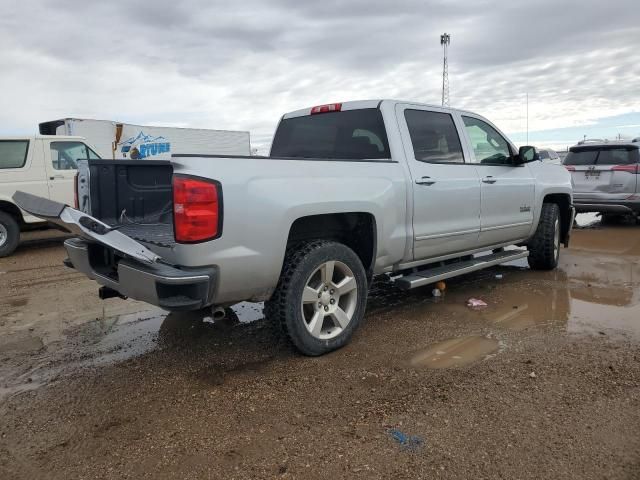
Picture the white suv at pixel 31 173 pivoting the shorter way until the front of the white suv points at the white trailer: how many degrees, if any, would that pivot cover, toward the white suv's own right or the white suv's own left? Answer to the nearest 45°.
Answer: approximately 90° to the white suv's own left

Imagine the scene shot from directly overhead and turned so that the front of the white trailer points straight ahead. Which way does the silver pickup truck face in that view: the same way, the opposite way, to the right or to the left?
the opposite way

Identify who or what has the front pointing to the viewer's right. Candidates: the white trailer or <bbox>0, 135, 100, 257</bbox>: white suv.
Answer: the white suv

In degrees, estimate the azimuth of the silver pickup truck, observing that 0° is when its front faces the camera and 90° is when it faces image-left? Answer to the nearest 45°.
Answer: approximately 225°

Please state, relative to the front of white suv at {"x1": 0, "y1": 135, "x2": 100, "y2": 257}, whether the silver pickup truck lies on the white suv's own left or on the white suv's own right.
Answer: on the white suv's own right

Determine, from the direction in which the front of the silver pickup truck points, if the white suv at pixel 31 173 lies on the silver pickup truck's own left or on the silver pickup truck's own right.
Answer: on the silver pickup truck's own left

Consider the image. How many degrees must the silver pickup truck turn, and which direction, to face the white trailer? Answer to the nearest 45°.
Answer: approximately 45° to its left
